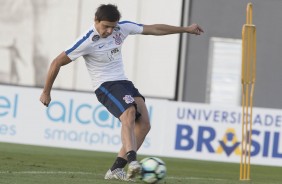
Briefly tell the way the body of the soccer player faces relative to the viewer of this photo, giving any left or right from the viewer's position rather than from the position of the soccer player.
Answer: facing the viewer and to the right of the viewer

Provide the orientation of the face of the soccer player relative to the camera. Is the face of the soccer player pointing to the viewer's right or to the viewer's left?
to the viewer's right
